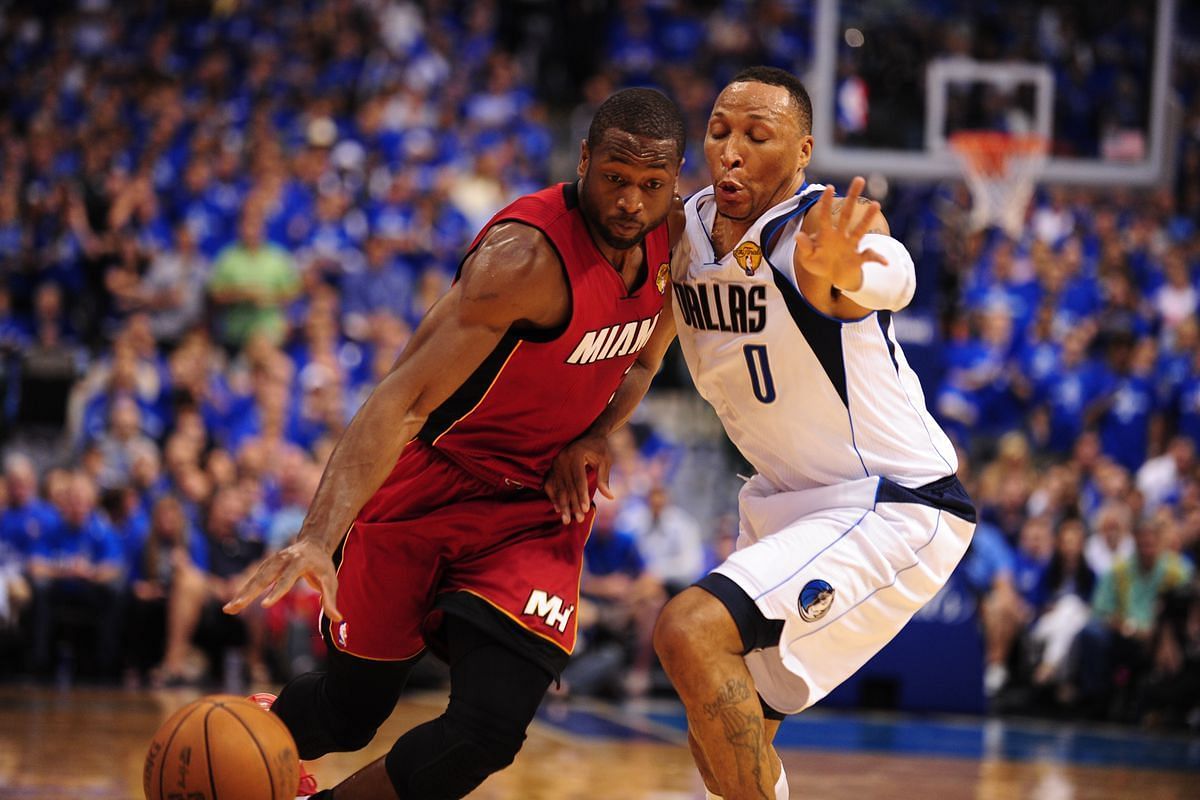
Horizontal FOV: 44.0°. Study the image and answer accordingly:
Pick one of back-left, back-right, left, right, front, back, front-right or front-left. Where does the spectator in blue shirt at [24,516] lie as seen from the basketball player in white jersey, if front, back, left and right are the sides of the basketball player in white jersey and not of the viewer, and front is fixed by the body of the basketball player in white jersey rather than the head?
right

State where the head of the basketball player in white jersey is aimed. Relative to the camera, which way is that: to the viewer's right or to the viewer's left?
to the viewer's left

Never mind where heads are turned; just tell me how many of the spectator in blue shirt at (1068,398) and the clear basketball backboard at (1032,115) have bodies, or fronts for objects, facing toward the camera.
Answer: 2

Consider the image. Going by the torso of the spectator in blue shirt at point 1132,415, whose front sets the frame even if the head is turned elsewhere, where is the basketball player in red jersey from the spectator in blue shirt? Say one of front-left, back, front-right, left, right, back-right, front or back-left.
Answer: front

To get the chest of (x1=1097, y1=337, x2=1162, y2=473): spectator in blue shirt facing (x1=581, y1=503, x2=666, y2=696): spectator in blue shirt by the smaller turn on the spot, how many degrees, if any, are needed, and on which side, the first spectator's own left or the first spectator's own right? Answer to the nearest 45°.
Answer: approximately 45° to the first spectator's own right

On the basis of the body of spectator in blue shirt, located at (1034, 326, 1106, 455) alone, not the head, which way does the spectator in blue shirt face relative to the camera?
toward the camera

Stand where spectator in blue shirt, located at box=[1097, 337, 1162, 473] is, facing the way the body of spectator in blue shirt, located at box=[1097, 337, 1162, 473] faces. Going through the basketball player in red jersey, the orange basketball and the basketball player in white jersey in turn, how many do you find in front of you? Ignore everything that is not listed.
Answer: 3

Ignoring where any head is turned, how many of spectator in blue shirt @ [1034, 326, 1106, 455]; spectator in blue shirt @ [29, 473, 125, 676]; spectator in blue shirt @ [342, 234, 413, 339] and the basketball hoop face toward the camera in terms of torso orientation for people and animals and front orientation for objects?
4

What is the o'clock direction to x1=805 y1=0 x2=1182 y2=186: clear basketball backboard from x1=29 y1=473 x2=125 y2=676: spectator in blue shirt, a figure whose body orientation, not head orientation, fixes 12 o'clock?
The clear basketball backboard is roughly at 9 o'clock from the spectator in blue shirt.

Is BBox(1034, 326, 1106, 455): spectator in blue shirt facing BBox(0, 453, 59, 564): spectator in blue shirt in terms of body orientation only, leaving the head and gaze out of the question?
no

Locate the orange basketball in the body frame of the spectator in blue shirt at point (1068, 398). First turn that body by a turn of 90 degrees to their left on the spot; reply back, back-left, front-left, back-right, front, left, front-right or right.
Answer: right

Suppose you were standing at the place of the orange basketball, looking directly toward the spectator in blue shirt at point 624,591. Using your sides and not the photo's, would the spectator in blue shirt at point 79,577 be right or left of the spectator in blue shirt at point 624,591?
left

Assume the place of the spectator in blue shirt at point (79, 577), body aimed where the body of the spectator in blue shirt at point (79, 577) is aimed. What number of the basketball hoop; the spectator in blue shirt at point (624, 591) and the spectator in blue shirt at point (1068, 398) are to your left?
3

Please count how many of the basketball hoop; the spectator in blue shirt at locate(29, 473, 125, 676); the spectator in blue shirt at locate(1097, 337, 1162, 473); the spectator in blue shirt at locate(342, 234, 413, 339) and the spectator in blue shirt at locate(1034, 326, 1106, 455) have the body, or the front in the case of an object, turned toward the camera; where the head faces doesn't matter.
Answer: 5

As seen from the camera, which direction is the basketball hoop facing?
toward the camera
